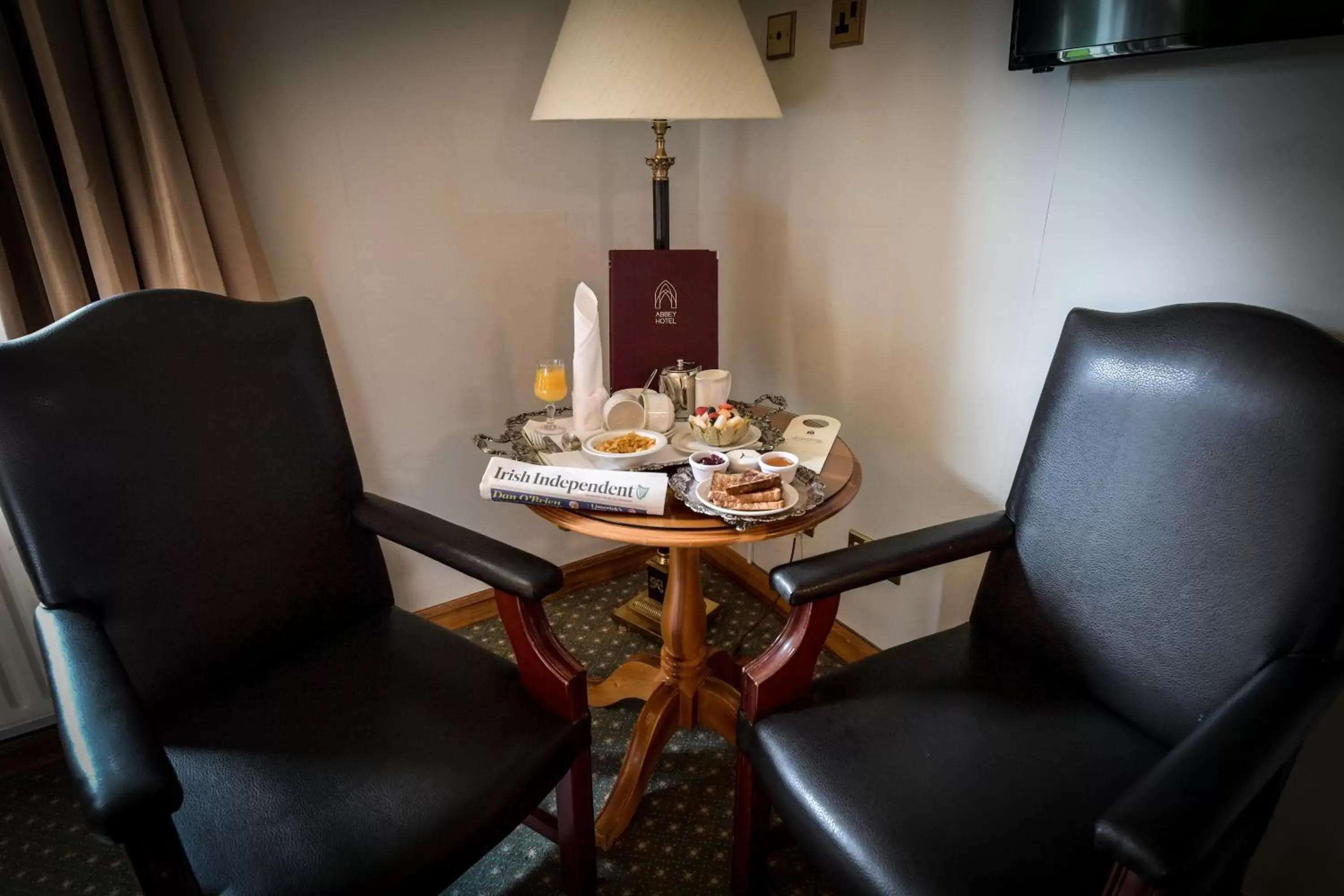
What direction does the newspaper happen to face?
toward the camera

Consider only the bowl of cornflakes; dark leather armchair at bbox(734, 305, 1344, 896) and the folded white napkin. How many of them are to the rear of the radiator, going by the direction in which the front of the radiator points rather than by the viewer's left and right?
0

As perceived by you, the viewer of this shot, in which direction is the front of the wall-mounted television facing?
facing the viewer and to the left of the viewer

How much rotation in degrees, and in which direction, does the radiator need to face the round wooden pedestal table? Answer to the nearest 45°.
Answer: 0° — it already faces it

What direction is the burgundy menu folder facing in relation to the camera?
toward the camera

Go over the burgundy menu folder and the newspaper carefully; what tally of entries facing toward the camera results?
2

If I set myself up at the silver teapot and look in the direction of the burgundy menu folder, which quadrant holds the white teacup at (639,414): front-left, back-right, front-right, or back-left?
back-left

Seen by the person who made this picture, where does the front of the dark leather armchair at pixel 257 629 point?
facing the viewer and to the right of the viewer

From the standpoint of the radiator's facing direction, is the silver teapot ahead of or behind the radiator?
ahead

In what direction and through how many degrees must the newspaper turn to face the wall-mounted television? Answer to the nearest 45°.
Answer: approximately 90° to its left

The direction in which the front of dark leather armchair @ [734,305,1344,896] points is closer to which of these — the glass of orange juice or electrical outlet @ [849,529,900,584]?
the glass of orange juice
